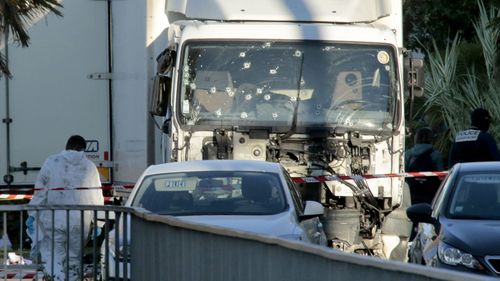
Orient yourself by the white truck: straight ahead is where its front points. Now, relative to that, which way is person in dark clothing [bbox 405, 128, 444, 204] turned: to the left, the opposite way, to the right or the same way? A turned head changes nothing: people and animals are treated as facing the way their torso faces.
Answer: the opposite way

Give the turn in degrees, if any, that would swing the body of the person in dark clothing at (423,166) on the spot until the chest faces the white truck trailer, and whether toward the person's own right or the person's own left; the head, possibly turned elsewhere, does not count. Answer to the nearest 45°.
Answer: approximately 90° to the person's own left

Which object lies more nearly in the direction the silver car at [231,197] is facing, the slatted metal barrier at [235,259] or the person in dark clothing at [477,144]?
the slatted metal barrier

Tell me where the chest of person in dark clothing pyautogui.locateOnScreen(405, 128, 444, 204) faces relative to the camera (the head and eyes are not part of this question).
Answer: away from the camera

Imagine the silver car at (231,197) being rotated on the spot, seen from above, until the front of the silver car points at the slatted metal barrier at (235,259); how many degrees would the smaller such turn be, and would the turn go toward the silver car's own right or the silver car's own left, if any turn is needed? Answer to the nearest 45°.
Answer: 0° — it already faces it

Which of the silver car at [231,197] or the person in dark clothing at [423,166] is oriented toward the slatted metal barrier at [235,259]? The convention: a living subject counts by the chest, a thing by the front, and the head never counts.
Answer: the silver car

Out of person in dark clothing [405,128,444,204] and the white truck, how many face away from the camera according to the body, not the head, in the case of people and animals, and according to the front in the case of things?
1

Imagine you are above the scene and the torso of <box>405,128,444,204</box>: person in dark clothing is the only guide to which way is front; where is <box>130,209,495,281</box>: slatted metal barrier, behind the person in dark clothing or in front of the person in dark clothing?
behind

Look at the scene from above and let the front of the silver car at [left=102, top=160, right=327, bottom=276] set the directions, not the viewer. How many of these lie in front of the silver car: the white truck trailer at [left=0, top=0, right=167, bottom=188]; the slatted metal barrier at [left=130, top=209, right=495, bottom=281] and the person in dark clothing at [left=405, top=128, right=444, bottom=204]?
1

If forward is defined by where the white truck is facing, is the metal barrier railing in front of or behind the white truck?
in front
